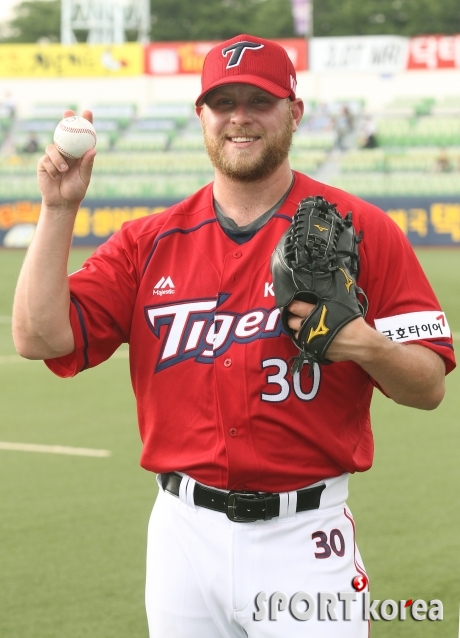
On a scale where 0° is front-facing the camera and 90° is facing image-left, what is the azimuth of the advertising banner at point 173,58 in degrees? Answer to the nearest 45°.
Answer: approximately 0°

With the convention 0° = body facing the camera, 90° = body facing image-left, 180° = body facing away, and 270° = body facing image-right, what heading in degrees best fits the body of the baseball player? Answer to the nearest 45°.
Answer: approximately 0°

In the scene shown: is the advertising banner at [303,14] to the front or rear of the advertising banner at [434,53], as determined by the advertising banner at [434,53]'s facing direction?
to the rear

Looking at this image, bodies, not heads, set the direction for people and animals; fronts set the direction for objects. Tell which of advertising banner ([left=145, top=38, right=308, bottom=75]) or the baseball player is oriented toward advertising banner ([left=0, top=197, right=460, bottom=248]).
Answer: advertising banner ([left=145, top=38, right=308, bottom=75])

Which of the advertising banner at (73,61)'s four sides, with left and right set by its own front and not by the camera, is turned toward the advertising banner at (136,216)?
front

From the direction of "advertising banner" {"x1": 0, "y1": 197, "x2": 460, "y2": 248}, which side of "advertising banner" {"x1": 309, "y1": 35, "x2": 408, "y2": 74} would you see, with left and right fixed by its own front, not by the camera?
front

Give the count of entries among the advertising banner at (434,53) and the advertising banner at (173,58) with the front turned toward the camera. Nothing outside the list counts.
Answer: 2

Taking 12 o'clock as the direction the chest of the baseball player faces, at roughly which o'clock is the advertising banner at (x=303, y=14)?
The advertising banner is roughly at 6 o'clock from the baseball player.

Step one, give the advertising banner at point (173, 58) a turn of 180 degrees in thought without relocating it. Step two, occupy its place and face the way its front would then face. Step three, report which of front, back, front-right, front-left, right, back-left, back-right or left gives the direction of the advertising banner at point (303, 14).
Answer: front-right

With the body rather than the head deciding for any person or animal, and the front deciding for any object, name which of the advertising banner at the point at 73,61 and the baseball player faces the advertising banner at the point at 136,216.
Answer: the advertising banner at the point at 73,61

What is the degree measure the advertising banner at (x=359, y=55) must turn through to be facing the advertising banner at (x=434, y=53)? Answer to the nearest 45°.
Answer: approximately 90° to its left
